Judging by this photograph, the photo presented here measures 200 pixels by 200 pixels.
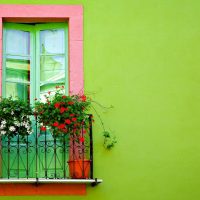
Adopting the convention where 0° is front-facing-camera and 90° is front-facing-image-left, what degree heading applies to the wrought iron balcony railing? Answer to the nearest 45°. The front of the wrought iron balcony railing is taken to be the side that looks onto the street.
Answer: approximately 0°
